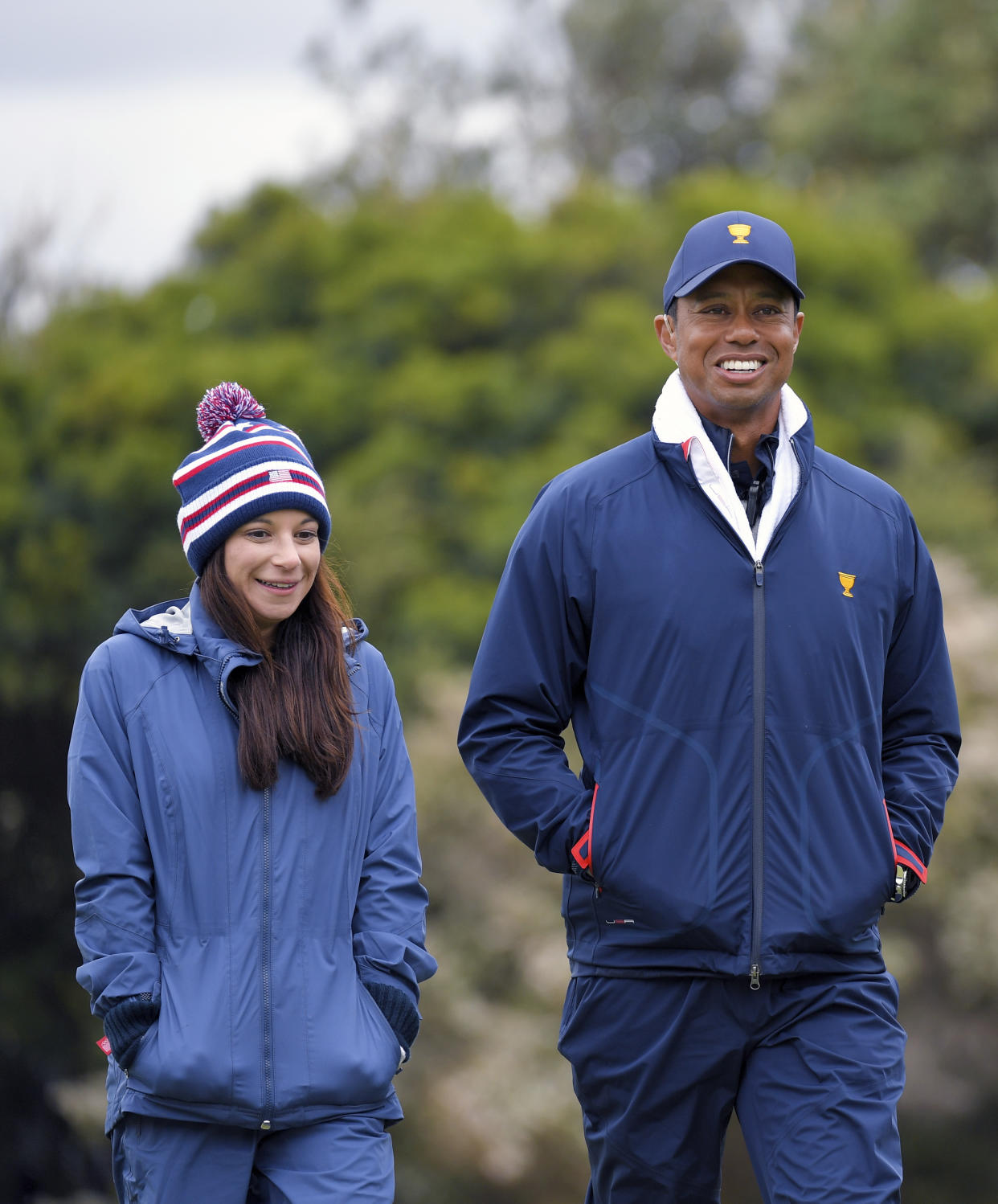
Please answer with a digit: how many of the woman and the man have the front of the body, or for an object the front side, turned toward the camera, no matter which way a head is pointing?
2

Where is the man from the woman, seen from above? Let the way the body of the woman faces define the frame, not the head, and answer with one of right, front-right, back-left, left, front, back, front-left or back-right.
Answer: left

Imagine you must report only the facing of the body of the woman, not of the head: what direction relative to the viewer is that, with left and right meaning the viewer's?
facing the viewer

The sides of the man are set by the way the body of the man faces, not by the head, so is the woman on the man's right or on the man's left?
on the man's right

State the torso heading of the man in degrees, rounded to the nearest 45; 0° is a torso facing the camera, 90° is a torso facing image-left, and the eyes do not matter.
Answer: approximately 0°
